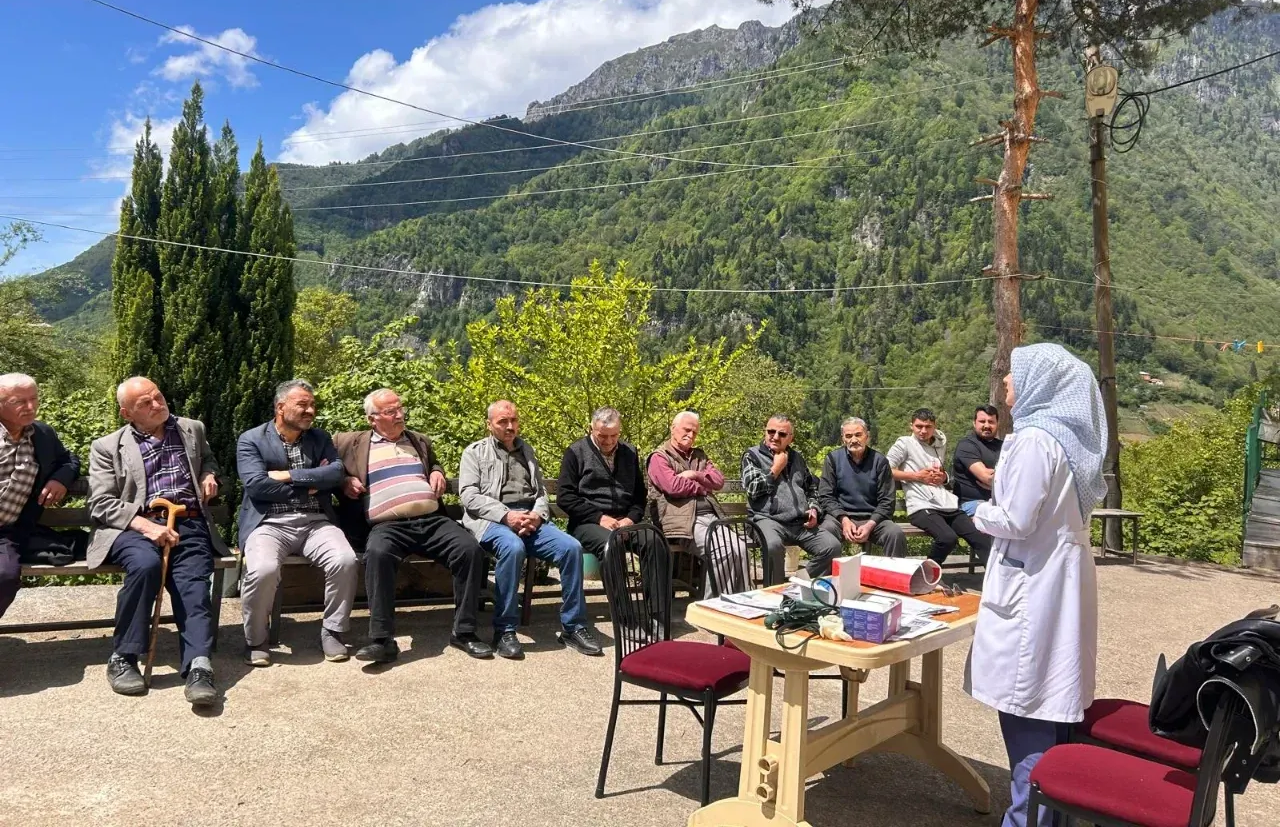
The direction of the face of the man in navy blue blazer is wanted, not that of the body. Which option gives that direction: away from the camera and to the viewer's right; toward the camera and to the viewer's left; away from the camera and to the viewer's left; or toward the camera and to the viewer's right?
toward the camera and to the viewer's right

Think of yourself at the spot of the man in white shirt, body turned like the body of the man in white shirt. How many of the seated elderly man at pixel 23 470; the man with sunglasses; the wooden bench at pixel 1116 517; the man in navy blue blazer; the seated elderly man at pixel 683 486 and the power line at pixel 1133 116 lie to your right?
4

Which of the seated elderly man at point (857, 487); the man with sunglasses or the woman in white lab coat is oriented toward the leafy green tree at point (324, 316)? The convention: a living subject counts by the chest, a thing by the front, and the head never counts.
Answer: the woman in white lab coat

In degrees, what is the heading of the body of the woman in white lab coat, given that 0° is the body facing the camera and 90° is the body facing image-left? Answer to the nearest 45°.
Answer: approximately 135°

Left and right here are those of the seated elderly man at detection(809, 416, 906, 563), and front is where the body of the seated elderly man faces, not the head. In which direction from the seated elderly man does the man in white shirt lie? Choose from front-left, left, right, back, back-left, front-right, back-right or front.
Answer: back-left

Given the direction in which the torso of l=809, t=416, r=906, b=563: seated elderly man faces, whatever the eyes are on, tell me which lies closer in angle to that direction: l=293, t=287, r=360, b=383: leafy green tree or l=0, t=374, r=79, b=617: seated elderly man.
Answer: the seated elderly man

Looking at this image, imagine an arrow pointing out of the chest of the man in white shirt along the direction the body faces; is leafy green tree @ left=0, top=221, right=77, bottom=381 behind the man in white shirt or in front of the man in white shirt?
behind

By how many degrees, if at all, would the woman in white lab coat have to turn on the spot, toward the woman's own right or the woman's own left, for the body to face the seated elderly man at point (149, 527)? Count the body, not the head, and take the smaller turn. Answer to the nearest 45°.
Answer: approximately 45° to the woman's own left

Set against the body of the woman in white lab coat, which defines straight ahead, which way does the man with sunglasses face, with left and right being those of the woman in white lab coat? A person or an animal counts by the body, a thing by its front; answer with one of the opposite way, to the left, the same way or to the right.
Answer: the opposite way

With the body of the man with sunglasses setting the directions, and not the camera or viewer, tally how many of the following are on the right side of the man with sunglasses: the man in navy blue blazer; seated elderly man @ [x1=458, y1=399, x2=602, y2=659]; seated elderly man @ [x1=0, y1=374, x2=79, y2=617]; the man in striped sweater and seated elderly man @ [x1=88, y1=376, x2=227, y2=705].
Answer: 5

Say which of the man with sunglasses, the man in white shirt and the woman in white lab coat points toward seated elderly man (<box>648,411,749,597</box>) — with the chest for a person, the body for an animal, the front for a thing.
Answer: the woman in white lab coat

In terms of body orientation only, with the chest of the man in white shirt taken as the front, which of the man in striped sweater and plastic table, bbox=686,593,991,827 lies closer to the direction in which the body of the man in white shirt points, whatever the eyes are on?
the plastic table

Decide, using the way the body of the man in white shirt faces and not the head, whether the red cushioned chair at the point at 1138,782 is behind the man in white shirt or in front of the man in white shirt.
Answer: in front

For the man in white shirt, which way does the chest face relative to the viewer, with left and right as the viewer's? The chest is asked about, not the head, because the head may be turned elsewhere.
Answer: facing the viewer and to the right of the viewer

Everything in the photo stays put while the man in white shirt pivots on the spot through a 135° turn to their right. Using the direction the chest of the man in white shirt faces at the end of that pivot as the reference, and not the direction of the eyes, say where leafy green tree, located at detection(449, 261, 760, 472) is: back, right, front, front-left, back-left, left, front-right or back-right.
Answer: front-right
